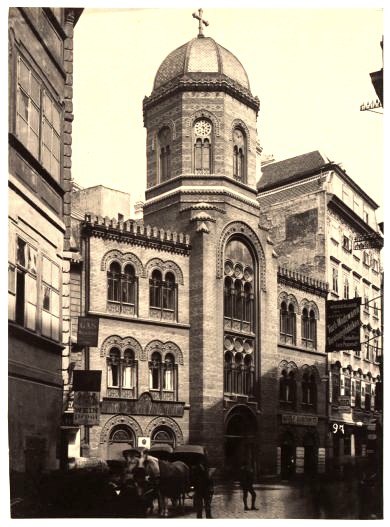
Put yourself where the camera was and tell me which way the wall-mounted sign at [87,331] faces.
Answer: facing the viewer

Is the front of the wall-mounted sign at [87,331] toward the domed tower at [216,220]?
no

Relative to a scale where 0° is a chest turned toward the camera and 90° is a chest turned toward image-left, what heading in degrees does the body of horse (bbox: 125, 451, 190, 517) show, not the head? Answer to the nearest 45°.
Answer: approximately 45°

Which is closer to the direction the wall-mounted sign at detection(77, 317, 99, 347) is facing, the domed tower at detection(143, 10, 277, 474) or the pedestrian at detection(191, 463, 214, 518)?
the pedestrian

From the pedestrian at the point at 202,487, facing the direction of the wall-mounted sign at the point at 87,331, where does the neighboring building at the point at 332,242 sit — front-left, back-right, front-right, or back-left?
front-right

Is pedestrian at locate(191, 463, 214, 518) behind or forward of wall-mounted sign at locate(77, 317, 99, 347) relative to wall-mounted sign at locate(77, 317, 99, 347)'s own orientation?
forward

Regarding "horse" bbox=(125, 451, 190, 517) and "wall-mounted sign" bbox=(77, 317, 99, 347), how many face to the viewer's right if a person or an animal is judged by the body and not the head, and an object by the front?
0

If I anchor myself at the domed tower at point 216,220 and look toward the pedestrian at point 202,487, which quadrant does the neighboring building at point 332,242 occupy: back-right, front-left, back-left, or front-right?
back-left

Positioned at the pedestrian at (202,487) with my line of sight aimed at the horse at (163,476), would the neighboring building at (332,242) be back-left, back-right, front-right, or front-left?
back-right

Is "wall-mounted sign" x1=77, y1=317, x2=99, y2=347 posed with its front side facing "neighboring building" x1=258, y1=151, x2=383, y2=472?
no
